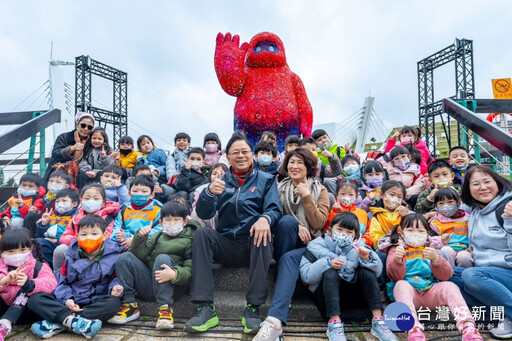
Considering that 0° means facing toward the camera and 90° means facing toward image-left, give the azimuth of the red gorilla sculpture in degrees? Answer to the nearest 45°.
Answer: approximately 0°

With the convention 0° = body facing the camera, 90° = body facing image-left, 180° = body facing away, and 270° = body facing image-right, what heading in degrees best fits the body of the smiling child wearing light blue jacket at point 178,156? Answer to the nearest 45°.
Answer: approximately 0°

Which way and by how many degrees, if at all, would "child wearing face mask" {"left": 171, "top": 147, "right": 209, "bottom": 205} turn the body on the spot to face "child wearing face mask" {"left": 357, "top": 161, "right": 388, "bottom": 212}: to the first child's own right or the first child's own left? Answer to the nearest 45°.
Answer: approximately 45° to the first child's own left

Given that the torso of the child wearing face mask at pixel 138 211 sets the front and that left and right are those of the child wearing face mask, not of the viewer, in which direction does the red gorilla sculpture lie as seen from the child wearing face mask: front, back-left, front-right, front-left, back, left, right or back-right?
back-left

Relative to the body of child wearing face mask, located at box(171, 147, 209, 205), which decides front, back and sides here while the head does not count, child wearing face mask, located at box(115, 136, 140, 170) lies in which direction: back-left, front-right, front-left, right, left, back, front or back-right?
back-right

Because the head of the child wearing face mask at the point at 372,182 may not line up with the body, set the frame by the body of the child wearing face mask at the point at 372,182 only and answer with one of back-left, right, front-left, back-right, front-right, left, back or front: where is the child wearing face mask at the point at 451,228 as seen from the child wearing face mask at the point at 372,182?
front-left

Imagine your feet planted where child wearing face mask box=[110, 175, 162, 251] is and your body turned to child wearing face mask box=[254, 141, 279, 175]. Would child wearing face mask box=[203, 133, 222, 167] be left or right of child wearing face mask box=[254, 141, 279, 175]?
left

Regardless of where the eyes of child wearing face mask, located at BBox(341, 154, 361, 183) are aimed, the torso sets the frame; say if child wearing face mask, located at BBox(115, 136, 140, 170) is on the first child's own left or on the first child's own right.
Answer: on the first child's own right
